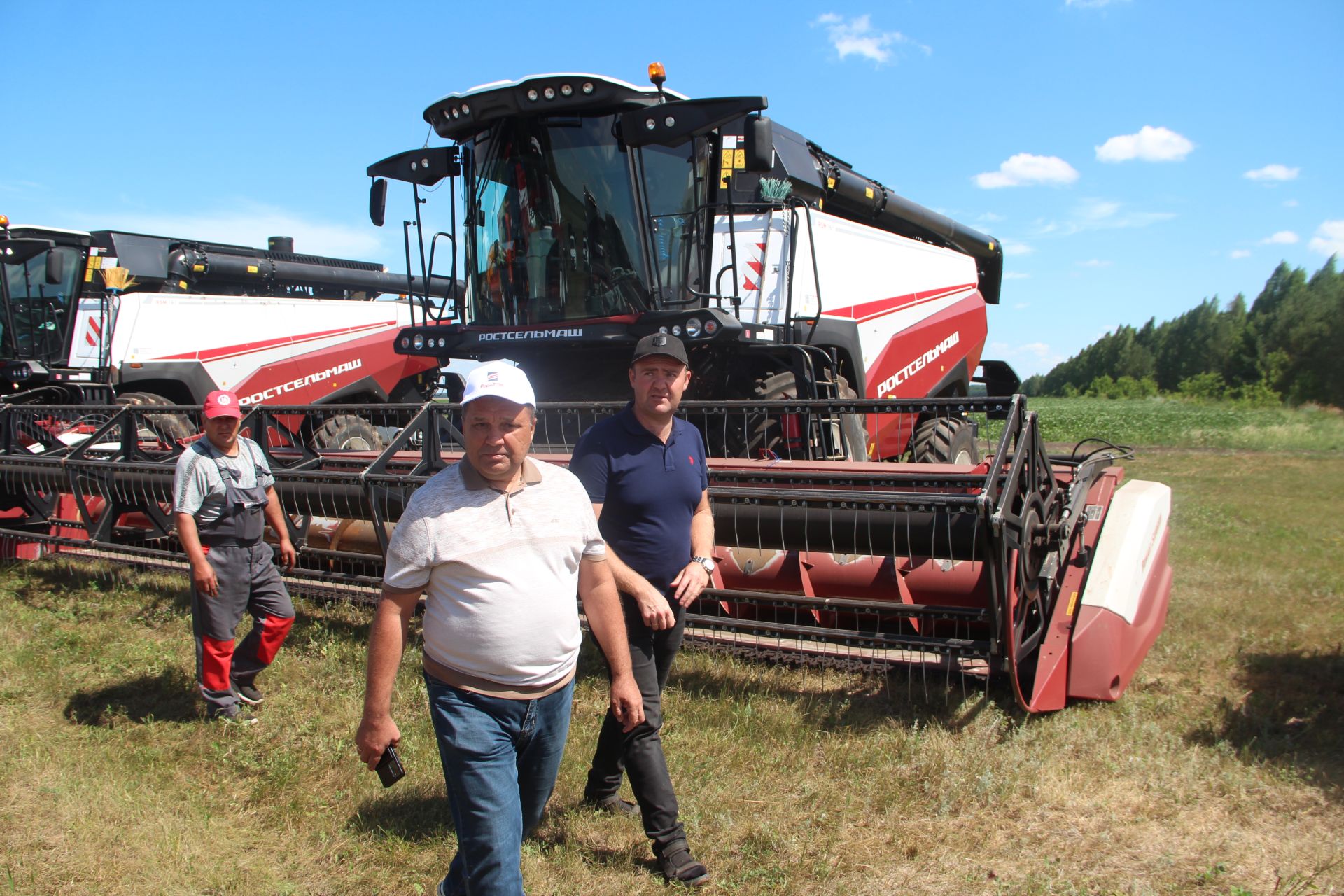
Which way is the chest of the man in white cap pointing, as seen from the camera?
toward the camera

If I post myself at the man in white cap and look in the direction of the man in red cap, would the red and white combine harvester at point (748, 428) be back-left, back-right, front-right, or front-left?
front-right

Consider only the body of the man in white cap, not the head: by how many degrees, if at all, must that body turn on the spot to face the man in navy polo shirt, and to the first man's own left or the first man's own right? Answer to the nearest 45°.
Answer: approximately 135° to the first man's own left

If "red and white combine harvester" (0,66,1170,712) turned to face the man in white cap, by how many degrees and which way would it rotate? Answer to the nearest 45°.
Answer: approximately 45° to its left

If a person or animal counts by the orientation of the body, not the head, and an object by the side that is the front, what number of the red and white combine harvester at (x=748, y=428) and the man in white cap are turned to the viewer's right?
0

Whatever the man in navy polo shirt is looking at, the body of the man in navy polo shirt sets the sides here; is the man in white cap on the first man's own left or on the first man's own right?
on the first man's own right

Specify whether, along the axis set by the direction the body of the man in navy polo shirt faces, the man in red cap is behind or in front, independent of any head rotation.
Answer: behind

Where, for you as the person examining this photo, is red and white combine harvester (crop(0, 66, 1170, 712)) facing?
facing the viewer and to the left of the viewer

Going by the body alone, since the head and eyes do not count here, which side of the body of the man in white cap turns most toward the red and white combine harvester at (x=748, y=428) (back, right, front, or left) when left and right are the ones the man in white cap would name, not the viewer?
back

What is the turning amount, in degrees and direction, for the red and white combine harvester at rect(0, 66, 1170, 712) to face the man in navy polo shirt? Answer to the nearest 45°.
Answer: approximately 45° to its left

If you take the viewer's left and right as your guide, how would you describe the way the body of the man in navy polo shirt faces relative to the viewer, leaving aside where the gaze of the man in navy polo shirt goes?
facing the viewer and to the right of the viewer
